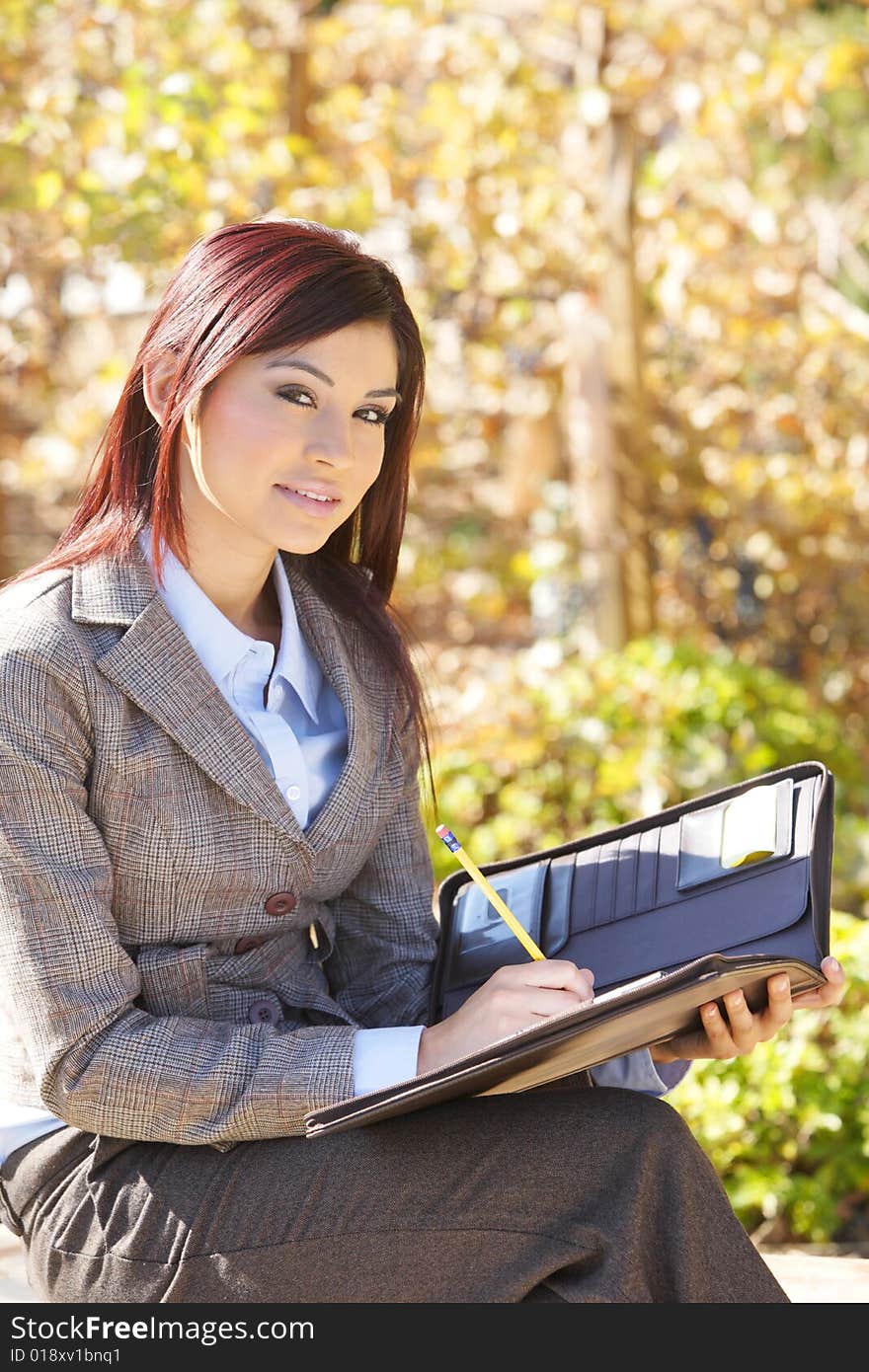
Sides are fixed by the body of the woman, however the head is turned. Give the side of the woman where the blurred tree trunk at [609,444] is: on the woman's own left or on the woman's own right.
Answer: on the woman's own left

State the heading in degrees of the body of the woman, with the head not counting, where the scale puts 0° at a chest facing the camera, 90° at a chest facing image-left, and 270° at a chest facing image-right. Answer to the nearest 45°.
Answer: approximately 315°
